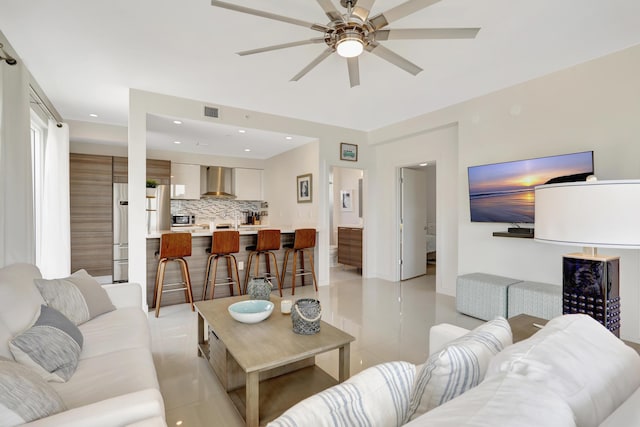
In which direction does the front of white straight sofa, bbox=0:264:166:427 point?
to the viewer's right

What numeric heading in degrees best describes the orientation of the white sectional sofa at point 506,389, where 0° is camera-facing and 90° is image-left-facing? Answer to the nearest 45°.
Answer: approximately 135°

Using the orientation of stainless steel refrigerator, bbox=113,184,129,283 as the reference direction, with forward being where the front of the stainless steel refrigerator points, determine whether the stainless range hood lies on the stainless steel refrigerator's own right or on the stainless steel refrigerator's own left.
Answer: on the stainless steel refrigerator's own left

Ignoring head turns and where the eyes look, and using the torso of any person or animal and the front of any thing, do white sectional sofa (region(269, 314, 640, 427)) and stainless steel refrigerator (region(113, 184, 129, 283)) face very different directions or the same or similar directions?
very different directions

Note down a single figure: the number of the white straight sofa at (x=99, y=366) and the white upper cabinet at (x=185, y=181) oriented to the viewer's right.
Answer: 1

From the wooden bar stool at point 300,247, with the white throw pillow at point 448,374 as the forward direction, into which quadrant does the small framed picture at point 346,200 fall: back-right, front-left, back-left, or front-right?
back-left

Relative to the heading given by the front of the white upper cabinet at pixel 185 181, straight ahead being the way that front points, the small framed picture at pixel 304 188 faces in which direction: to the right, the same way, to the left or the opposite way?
to the right

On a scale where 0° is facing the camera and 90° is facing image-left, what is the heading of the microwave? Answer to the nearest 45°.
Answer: approximately 0°
